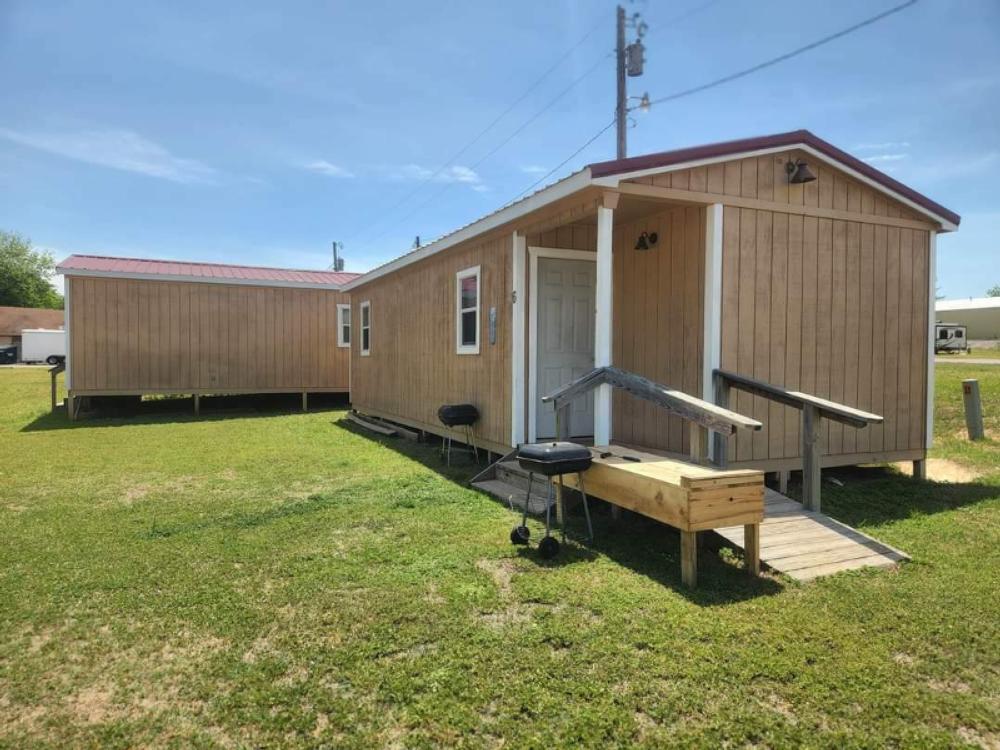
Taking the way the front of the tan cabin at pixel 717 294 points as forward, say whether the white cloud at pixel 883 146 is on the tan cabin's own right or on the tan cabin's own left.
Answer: on the tan cabin's own left

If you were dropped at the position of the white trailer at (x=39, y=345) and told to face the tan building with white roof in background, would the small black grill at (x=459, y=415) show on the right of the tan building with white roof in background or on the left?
right

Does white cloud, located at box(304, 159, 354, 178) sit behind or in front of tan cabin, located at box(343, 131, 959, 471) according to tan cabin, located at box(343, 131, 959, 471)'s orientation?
behind

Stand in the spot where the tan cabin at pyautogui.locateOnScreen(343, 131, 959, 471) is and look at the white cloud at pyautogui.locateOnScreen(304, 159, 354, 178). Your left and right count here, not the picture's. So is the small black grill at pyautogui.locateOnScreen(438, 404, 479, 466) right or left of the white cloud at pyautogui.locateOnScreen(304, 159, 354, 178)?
left

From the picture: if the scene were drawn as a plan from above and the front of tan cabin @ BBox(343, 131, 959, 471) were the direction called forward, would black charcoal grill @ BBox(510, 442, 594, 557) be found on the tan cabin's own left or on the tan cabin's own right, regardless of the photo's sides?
on the tan cabin's own right

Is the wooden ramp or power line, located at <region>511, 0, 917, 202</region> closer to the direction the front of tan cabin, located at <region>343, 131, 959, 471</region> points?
the wooden ramp
